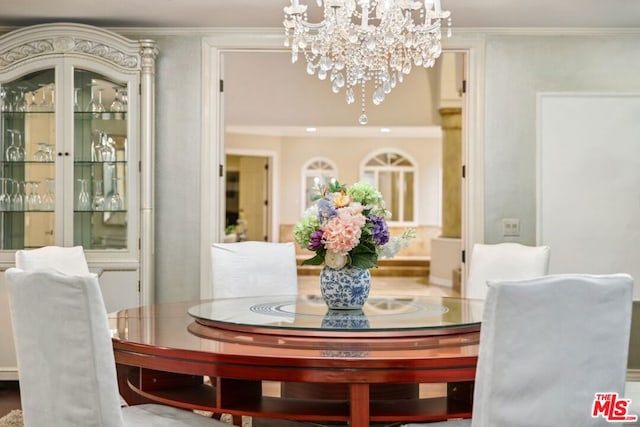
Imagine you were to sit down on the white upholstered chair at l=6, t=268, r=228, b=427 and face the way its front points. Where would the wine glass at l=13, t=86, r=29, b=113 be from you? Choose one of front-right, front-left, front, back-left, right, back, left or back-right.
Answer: front-left

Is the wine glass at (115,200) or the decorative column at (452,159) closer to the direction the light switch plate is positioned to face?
the wine glass

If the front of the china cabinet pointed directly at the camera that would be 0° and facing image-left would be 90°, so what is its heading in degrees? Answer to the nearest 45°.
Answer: approximately 0°

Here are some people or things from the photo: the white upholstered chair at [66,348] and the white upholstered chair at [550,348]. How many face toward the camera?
0

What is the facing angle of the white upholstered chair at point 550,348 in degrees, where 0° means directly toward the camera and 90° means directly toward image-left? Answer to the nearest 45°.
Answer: approximately 135°

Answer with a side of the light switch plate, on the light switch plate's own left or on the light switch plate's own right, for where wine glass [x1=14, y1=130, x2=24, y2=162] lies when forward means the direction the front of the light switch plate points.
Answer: on the light switch plate's own right

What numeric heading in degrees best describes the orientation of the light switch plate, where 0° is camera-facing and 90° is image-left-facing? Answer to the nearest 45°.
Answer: approximately 0°

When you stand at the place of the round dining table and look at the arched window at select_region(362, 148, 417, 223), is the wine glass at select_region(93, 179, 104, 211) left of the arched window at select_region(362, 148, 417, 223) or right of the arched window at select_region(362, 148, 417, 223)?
left

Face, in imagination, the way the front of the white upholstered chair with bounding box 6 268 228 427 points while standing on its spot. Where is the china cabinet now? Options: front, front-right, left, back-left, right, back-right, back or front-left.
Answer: front-left

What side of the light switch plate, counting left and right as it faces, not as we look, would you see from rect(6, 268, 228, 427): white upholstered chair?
front

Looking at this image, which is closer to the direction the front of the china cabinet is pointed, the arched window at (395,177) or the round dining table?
the round dining table

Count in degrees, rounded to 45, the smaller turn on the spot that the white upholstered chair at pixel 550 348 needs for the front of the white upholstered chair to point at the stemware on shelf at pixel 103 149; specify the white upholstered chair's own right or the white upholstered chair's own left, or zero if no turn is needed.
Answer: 0° — it already faces it

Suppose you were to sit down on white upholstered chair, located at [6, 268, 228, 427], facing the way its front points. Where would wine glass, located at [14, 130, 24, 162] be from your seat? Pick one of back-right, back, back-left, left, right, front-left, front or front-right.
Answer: front-left

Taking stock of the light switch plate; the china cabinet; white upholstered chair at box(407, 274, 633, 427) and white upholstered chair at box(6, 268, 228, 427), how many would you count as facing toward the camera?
2
